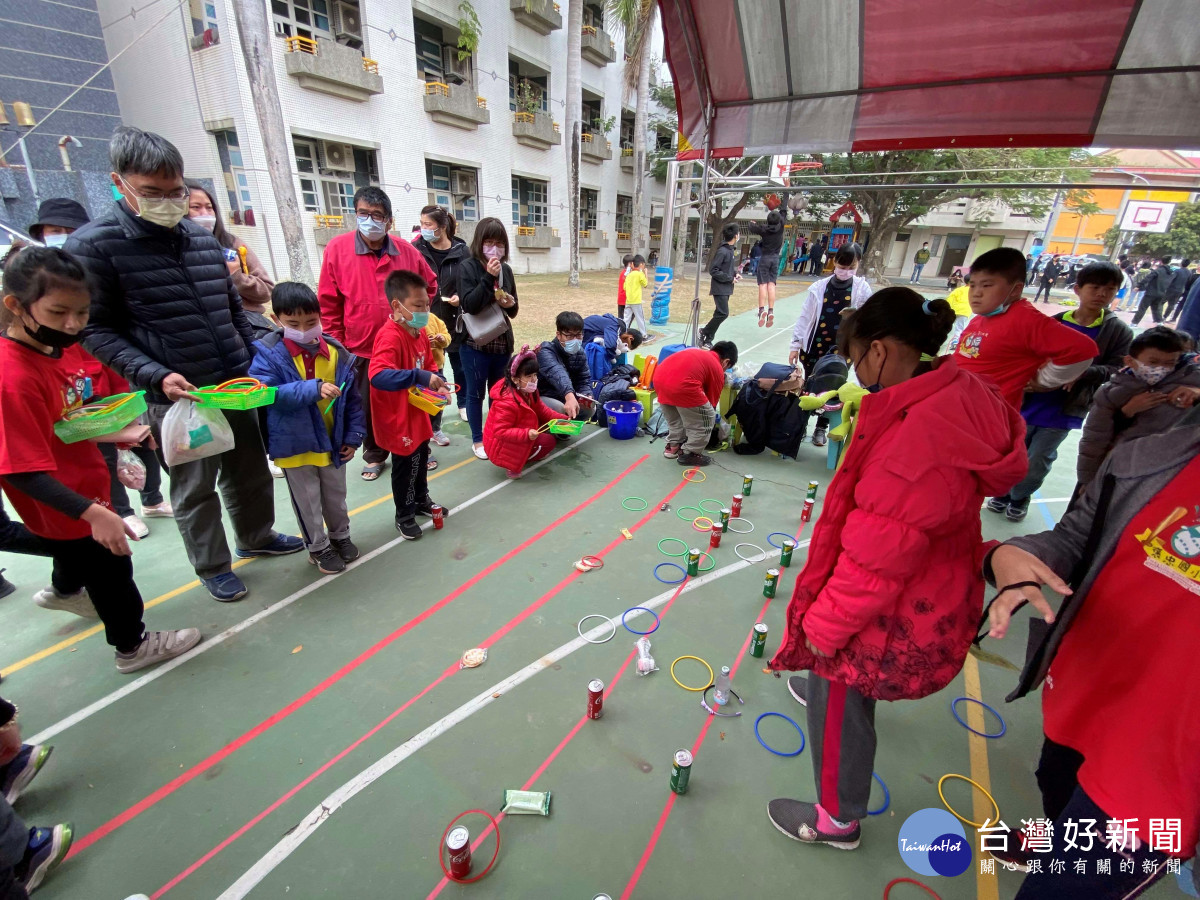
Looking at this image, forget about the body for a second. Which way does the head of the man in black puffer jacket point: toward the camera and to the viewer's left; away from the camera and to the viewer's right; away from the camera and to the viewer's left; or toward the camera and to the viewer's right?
toward the camera and to the viewer's right

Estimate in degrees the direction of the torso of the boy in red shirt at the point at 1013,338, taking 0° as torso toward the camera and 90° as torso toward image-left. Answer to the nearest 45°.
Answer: approximately 45°

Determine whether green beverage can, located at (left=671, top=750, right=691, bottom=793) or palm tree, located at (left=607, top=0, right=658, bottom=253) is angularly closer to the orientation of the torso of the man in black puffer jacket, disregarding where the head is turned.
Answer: the green beverage can

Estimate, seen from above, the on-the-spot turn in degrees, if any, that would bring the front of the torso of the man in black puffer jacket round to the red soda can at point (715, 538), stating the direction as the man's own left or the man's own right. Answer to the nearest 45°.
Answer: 0° — they already face it

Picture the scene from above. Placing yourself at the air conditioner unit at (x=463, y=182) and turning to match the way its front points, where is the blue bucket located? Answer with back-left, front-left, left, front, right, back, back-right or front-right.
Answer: front-right

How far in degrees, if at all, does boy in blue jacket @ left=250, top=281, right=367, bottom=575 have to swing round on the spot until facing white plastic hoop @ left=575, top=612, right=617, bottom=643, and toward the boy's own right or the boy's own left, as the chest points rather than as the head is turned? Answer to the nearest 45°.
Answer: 0° — they already face it

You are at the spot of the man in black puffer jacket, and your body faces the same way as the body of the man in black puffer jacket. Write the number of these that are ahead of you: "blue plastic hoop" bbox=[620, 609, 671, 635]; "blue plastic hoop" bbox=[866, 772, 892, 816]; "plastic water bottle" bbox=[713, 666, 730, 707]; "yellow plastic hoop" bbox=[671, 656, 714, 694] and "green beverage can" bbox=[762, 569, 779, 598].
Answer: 5

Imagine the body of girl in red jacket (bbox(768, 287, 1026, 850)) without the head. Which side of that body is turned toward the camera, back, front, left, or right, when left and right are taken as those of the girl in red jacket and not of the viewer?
left

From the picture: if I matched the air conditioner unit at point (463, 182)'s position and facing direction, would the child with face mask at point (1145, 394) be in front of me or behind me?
in front

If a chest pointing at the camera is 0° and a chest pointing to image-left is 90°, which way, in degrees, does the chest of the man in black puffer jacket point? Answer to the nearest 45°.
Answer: approximately 315°

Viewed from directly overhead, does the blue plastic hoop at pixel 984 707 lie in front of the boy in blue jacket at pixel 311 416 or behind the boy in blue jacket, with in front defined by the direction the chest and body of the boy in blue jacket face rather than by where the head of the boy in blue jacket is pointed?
in front

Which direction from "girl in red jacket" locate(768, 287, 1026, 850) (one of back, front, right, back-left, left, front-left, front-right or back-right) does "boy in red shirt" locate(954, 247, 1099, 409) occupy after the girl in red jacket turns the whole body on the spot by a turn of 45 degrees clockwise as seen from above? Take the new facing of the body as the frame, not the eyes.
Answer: front-right
